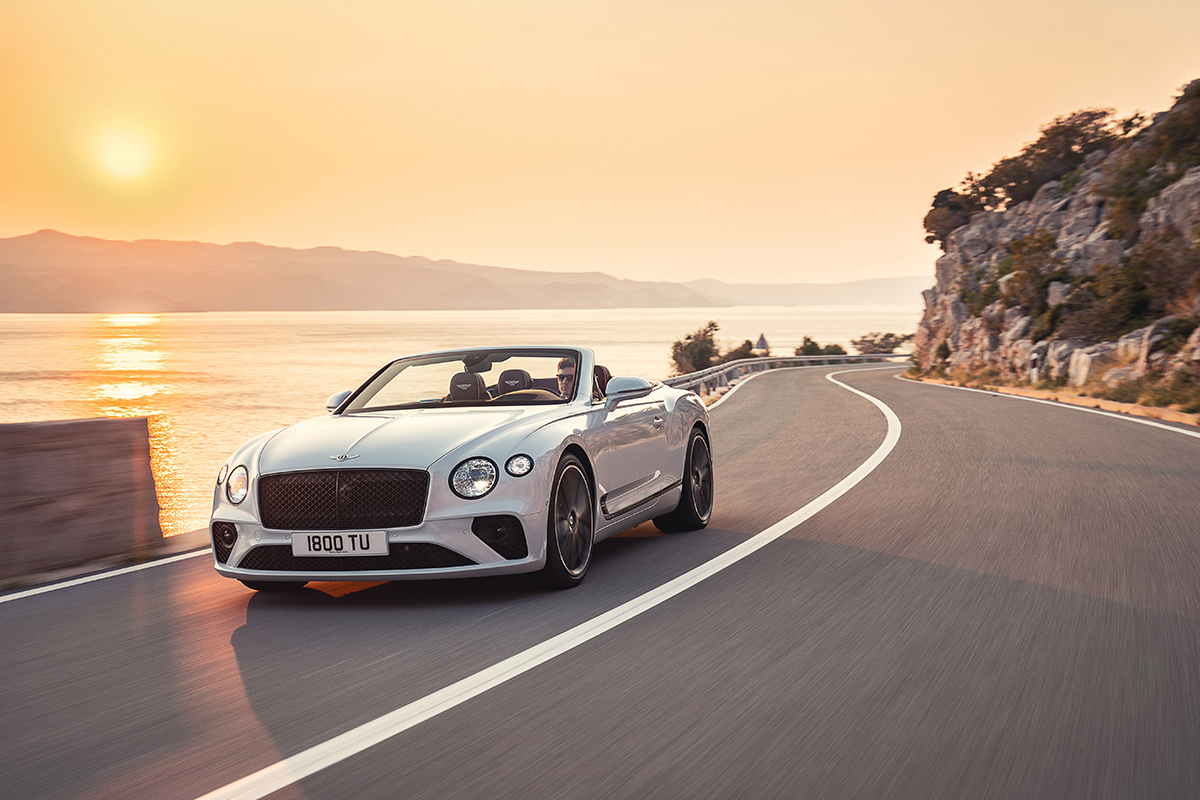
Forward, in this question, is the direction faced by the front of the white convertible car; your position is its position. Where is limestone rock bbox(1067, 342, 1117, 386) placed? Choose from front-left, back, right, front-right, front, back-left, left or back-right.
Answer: back

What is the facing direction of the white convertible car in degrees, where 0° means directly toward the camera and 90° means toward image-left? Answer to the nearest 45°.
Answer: approximately 45°

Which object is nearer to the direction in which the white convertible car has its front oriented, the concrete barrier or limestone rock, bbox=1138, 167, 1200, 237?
the concrete barrier

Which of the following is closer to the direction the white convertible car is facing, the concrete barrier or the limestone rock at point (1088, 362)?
the concrete barrier

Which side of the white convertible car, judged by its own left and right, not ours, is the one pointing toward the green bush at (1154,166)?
back

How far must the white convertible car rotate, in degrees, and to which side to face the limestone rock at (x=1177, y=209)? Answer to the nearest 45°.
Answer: approximately 180°

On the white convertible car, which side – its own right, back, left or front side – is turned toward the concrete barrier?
right

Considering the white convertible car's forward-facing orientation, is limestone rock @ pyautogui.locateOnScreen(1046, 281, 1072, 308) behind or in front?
behind
